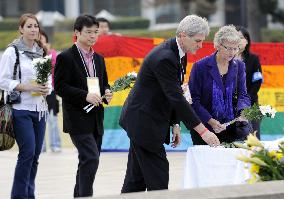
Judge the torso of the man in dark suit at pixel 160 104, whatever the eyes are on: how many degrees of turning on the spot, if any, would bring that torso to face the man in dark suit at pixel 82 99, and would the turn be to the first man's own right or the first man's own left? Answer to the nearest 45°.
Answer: approximately 135° to the first man's own left

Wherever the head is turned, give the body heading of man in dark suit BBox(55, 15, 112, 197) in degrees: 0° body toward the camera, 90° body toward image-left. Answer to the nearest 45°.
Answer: approximately 315°

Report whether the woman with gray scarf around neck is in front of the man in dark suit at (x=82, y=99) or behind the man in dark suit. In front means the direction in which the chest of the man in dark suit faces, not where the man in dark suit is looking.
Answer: behind

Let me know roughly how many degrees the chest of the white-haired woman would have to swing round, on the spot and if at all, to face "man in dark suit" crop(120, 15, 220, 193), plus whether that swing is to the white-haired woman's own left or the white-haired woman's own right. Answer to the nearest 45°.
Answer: approximately 90° to the white-haired woman's own right

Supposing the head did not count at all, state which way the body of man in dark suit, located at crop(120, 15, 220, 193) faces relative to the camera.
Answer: to the viewer's right

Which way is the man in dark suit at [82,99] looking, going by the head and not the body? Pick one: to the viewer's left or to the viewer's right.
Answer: to the viewer's right

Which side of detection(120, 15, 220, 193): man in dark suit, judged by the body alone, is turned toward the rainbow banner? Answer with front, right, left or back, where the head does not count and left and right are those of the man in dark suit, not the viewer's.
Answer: left
